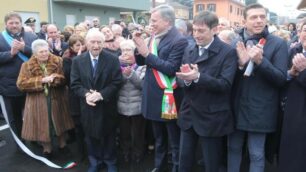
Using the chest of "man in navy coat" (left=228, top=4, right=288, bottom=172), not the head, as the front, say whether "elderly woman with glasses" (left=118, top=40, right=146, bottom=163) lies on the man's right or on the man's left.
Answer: on the man's right

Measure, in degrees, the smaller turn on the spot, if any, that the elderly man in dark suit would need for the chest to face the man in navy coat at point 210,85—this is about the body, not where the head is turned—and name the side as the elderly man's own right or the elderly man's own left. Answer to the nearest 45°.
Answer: approximately 45° to the elderly man's own left

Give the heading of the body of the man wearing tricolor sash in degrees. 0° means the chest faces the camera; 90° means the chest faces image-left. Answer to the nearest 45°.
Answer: approximately 45°

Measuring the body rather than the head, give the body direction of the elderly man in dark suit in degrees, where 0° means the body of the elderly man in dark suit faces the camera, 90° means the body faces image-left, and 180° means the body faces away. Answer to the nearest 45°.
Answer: approximately 0°

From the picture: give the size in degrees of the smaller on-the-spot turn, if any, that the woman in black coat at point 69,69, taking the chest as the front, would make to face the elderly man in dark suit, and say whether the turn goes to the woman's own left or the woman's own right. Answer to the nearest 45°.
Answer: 0° — they already face them

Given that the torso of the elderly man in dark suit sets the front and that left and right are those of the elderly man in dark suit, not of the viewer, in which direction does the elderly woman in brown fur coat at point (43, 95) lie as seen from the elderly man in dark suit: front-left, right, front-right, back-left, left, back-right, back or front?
back-right
